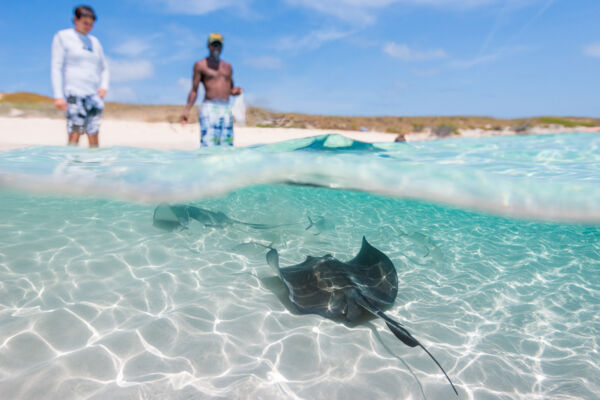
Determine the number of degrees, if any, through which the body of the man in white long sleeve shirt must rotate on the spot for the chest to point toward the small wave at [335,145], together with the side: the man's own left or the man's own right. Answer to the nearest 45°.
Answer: approximately 45° to the man's own left

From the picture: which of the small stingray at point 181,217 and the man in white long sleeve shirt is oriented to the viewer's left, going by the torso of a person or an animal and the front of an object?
the small stingray

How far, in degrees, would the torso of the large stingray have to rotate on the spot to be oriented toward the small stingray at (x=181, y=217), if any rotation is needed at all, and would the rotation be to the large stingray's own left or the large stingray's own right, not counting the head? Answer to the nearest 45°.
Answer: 0° — it already faces it

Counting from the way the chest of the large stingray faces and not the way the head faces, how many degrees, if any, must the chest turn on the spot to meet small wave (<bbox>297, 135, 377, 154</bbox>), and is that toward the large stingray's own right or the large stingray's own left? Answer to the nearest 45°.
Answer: approximately 45° to the large stingray's own right

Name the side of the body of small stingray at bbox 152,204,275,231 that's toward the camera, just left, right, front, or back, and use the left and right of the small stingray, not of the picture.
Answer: left

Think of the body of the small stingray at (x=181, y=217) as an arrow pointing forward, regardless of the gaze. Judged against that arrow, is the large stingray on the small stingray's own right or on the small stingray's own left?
on the small stingray's own left

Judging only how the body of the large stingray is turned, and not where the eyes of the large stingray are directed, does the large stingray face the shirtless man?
yes

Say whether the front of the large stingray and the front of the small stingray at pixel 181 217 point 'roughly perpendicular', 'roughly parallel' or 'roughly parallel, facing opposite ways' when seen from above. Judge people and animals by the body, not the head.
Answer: roughly perpendicular

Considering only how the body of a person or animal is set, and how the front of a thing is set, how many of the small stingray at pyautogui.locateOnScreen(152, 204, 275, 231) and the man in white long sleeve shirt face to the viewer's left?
1
